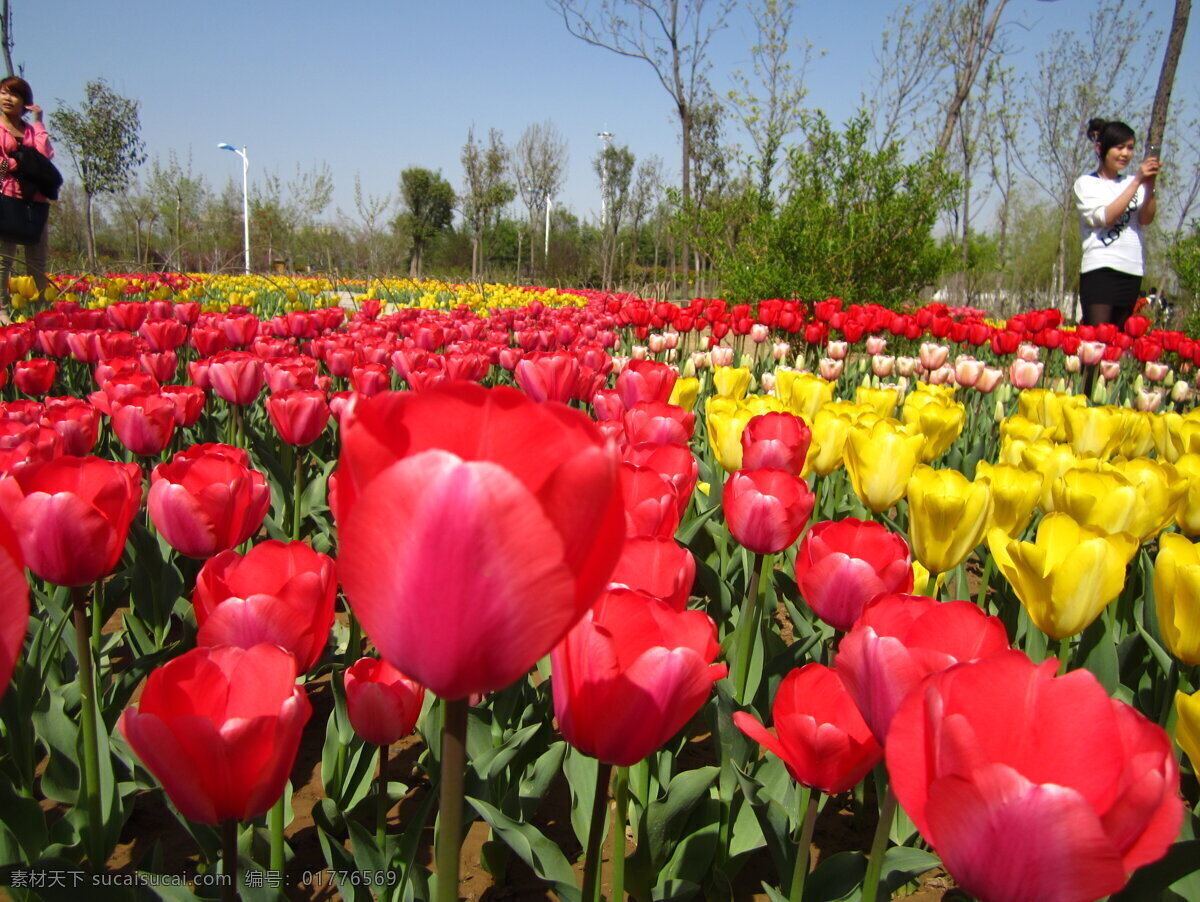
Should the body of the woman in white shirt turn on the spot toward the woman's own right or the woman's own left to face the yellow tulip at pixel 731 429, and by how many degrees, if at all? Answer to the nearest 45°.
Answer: approximately 45° to the woman's own right

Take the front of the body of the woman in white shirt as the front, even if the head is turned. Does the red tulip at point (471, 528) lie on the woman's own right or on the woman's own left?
on the woman's own right

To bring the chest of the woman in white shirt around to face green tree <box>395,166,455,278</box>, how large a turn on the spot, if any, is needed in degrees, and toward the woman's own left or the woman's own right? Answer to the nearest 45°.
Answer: approximately 180°

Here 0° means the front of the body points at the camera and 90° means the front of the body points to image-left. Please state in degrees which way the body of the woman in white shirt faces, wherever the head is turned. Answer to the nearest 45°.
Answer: approximately 315°

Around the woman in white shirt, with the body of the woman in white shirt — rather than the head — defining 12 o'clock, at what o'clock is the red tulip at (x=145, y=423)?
The red tulip is roughly at 2 o'clock from the woman in white shirt.

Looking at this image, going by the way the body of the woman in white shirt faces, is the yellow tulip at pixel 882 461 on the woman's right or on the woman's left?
on the woman's right

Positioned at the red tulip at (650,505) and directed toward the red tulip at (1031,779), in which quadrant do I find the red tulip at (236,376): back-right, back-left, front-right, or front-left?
back-right

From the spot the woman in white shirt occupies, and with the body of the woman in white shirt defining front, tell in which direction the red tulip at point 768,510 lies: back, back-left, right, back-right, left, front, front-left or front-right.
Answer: front-right

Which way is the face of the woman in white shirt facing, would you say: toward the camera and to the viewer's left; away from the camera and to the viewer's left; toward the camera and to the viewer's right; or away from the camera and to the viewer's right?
toward the camera and to the viewer's right

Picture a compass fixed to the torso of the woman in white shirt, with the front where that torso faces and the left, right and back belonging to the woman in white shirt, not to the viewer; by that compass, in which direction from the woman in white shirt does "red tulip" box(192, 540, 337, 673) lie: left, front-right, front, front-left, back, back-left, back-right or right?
front-right

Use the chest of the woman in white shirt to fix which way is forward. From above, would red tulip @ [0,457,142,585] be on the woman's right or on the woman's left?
on the woman's right

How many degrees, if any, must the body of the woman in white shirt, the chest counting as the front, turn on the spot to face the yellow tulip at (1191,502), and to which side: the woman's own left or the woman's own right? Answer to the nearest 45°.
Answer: approximately 45° to the woman's own right

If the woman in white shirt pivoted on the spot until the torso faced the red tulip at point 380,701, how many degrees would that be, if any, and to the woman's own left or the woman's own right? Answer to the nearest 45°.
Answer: approximately 45° to the woman's own right

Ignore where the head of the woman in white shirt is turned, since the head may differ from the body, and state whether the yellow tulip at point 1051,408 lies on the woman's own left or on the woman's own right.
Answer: on the woman's own right
